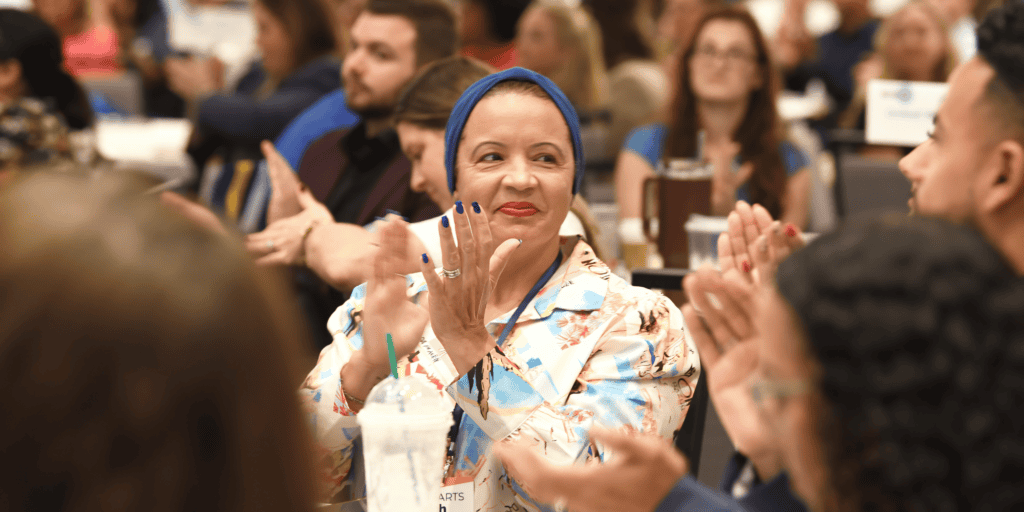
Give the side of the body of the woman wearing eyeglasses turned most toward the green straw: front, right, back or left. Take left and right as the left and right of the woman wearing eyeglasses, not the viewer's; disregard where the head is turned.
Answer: front

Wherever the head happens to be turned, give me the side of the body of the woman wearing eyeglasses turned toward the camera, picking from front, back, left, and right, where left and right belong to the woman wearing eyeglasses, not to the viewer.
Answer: front

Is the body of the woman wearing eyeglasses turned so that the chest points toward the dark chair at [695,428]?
yes

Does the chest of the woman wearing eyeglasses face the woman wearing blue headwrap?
yes
